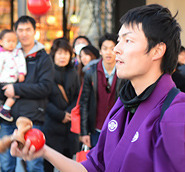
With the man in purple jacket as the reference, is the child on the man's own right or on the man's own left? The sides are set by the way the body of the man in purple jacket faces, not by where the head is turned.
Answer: on the man's own right

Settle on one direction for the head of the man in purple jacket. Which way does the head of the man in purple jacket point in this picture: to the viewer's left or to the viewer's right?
to the viewer's left

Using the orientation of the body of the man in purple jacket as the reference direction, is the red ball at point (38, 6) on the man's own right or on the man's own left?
on the man's own right

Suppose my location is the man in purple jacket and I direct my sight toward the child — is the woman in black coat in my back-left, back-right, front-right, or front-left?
front-right

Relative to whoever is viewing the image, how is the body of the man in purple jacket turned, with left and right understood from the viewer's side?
facing the viewer and to the left of the viewer

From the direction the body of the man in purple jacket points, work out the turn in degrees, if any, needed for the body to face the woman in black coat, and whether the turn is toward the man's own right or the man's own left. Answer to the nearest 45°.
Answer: approximately 135° to the man's own right
